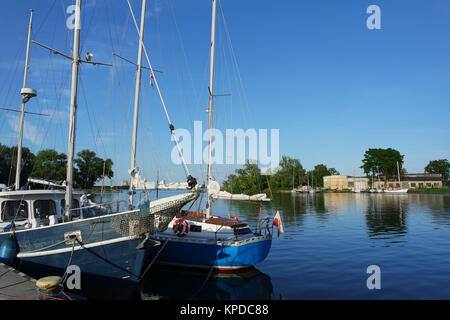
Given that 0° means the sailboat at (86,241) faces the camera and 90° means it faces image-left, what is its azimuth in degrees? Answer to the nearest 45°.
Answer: approximately 315°

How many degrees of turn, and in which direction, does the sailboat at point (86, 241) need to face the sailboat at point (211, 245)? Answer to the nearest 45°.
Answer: approximately 45° to its left
